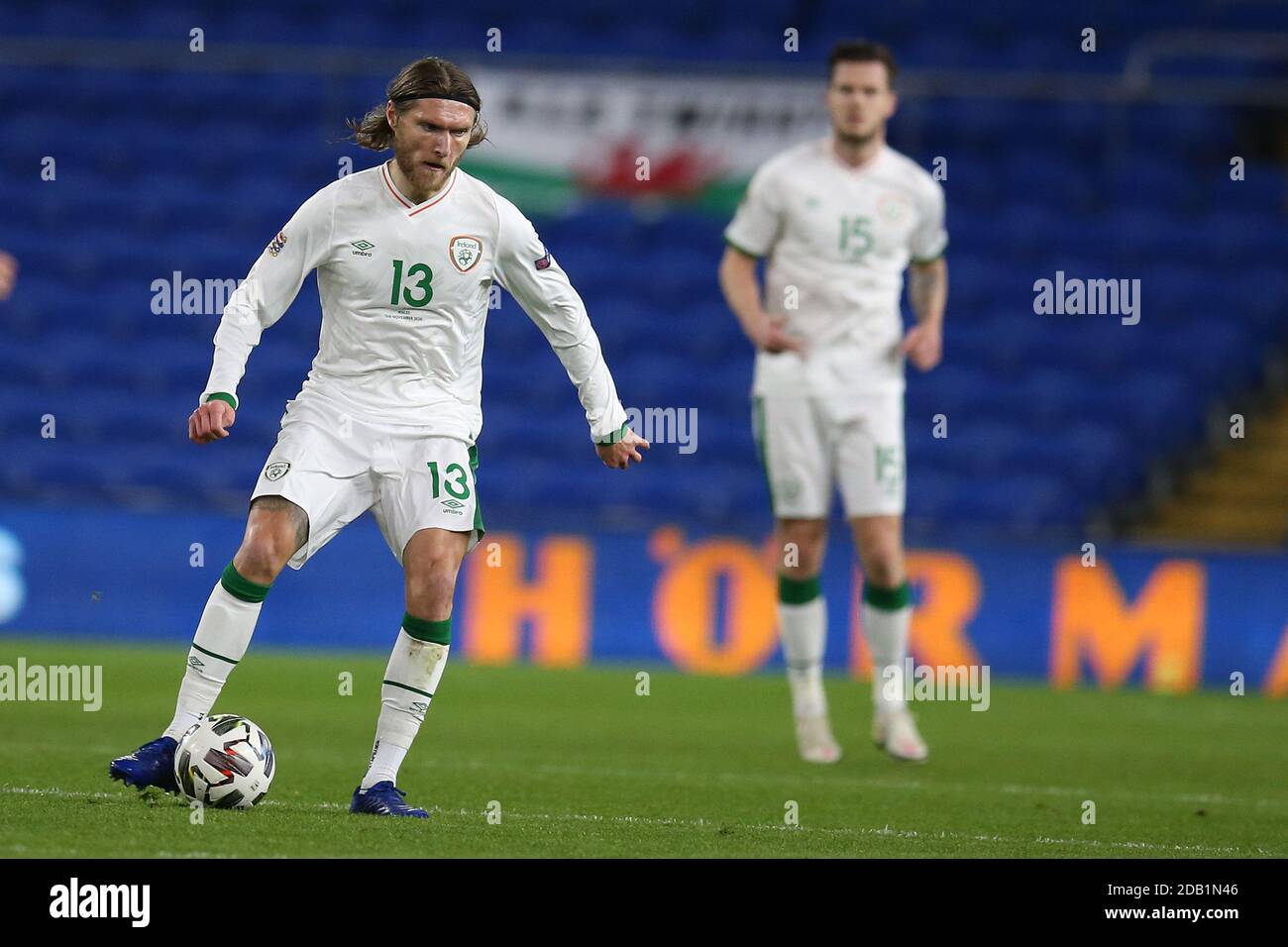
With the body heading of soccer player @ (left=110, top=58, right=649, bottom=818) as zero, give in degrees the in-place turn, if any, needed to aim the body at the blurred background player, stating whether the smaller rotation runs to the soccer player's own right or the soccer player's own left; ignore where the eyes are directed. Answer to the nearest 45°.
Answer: approximately 135° to the soccer player's own left

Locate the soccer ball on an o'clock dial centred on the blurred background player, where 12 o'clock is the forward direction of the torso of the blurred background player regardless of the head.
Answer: The soccer ball is roughly at 1 o'clock from the blurred background player.

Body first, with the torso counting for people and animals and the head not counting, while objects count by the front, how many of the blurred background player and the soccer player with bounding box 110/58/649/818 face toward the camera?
2

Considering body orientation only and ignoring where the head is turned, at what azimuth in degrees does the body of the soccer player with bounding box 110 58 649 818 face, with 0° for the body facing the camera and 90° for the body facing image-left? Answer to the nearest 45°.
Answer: approximately 0°

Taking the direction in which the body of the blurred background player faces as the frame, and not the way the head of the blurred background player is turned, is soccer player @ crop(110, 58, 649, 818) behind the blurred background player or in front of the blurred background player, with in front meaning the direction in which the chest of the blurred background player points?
in front
